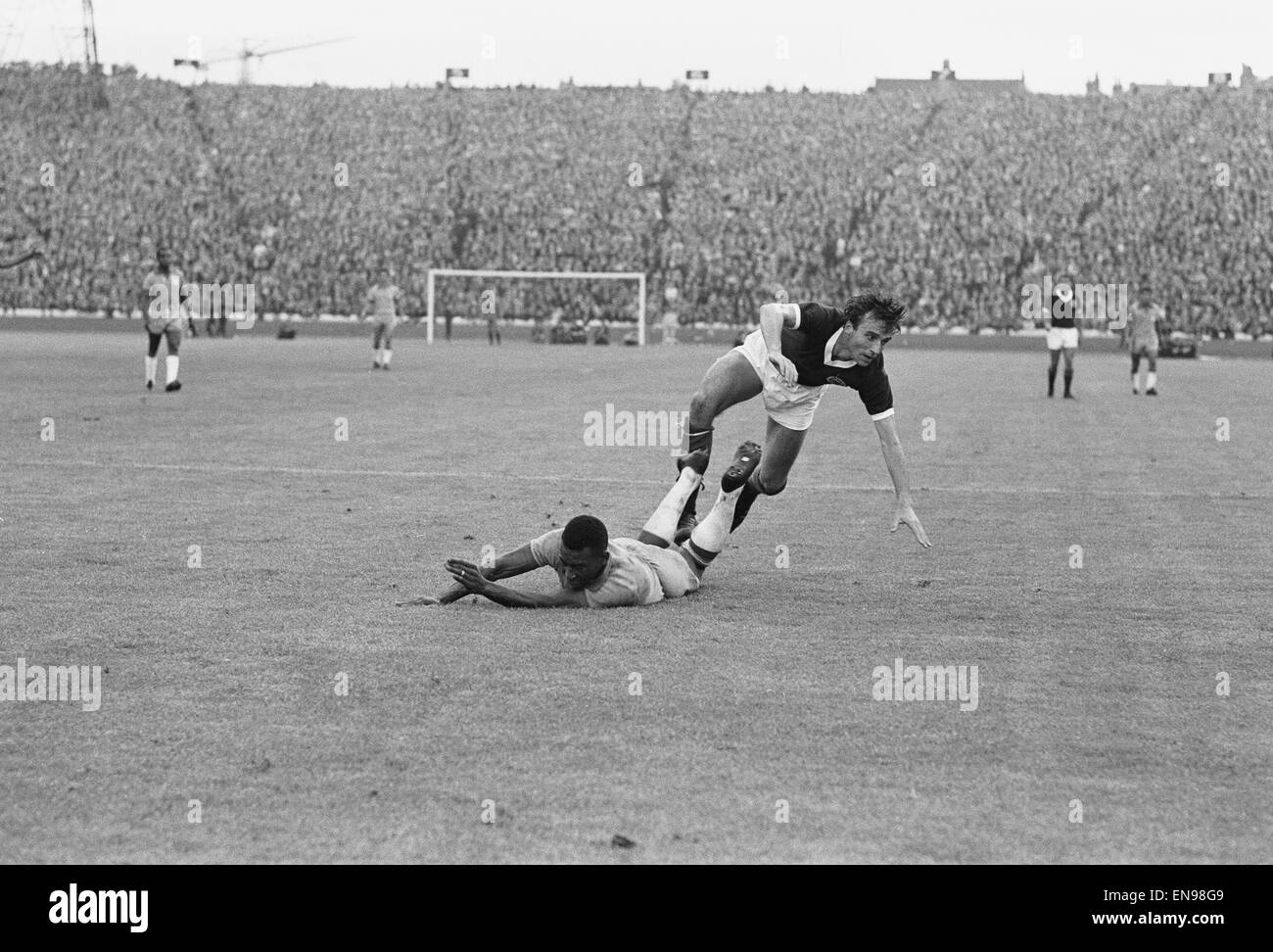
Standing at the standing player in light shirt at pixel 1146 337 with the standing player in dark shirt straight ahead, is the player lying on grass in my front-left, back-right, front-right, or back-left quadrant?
front-left

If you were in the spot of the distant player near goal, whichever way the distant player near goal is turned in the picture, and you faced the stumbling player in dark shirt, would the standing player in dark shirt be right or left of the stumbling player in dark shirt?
left

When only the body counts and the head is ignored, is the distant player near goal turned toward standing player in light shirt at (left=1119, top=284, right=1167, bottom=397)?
no

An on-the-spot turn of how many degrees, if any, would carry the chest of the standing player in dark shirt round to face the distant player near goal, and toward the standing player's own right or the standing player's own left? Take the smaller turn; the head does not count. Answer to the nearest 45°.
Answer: approximately 90° to the standing player's own right

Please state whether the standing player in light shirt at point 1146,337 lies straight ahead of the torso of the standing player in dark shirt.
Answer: no

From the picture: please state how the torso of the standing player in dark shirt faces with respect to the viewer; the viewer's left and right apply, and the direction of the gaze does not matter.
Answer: facing the viewer

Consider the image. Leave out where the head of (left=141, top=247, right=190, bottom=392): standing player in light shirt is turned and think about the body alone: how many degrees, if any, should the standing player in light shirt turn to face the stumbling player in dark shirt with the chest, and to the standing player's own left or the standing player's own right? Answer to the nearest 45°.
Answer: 0° — they already face them

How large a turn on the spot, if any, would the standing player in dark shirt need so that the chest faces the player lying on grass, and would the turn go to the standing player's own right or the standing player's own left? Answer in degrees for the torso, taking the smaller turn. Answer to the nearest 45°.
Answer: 0° — they already face them

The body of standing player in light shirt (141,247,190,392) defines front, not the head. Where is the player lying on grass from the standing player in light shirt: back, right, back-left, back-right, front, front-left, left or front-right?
front

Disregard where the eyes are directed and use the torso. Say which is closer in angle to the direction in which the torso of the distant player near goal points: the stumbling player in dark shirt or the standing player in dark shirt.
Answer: the stumbling player in dark shirt

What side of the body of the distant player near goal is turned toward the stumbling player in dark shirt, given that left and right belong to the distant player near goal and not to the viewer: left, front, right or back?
front

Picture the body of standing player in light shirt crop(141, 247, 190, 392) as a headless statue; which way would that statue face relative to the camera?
toward the camera

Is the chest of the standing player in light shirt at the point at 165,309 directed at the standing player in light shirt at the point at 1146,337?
no

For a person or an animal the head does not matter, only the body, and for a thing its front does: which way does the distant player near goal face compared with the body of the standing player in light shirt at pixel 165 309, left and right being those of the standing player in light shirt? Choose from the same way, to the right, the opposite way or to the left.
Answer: the same way

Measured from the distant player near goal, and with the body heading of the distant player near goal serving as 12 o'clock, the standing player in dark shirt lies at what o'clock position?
The standing player in dark shirt is roughly at 10 o'clock from the distant player near goal.

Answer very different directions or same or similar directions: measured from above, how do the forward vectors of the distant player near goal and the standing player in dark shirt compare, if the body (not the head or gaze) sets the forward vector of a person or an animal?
same or similar directions
